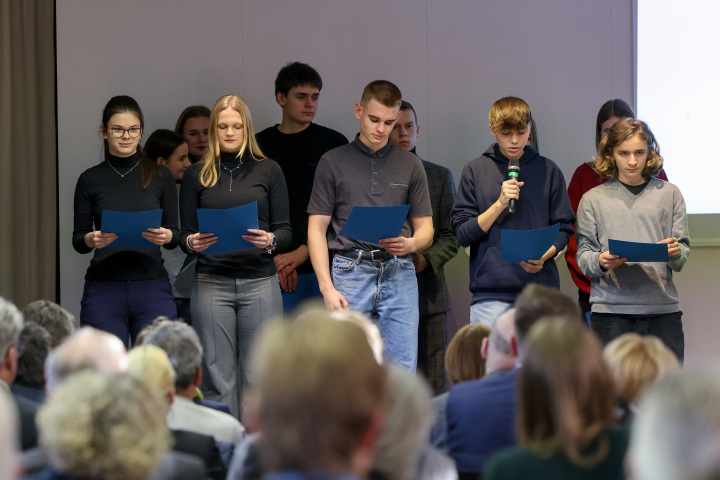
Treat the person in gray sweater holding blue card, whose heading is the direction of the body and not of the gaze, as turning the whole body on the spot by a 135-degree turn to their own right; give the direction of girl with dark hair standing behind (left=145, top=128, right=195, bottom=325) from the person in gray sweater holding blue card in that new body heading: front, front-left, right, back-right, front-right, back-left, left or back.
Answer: front-left

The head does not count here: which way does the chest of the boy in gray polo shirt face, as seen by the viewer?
toward the camera

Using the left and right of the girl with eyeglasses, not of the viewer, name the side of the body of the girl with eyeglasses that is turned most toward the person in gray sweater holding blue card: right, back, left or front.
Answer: left

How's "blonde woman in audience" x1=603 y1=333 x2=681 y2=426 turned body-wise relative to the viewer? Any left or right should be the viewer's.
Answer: facing away from the viewer

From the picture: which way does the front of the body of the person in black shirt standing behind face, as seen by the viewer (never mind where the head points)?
toward the camera

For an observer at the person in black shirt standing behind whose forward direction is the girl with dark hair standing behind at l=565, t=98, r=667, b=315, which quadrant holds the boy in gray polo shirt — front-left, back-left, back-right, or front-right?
front-right

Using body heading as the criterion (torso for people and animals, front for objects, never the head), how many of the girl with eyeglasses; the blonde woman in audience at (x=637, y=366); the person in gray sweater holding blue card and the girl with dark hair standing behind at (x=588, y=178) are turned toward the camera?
3

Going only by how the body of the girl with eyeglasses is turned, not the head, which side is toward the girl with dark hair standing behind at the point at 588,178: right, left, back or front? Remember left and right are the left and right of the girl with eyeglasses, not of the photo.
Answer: left

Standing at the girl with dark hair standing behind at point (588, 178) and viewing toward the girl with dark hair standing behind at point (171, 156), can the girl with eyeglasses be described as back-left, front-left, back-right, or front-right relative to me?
front-left

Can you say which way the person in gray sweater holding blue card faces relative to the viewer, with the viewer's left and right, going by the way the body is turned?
facing the viewer

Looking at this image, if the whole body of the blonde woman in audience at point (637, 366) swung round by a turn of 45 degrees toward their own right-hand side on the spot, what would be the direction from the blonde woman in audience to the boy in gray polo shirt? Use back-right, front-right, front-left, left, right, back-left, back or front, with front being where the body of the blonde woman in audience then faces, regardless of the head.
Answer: left

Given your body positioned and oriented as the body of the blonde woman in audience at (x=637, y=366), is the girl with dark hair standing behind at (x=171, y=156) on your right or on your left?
on your left

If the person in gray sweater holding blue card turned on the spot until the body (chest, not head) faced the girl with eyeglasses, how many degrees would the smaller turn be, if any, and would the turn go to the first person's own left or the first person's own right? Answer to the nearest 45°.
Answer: approximately 90° to the first person's own right
